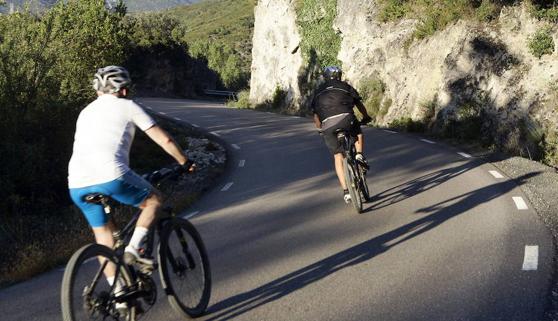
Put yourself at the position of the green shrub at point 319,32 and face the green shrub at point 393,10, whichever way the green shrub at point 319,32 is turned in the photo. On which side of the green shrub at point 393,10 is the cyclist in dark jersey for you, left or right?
right

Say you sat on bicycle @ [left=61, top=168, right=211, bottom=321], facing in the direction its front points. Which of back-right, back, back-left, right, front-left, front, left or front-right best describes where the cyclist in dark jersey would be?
front

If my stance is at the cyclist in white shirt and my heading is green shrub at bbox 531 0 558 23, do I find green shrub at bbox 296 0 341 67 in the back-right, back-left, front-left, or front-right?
front-left

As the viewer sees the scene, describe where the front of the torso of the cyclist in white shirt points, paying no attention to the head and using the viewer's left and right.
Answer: facing away from the viewer and to the right of the viewer

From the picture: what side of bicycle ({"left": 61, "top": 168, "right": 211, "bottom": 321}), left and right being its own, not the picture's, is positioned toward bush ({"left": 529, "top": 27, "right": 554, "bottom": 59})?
front

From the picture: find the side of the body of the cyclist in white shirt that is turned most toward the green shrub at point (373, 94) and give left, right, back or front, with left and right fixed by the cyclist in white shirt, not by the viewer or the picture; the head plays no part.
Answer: front

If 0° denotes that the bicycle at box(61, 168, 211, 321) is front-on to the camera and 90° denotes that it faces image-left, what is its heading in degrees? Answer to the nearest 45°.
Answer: approximately 225°

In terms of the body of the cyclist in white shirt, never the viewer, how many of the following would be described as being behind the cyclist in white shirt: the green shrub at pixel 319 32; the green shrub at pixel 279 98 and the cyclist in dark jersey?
0

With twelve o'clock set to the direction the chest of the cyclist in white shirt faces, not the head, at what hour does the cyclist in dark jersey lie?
The cyclist in dark jersey is roughly at 12 o'clock from the cyclist in white shirt.

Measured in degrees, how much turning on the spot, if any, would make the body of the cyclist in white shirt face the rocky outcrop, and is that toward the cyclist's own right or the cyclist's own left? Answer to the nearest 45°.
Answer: approximately 45° to the cyclist's own left
